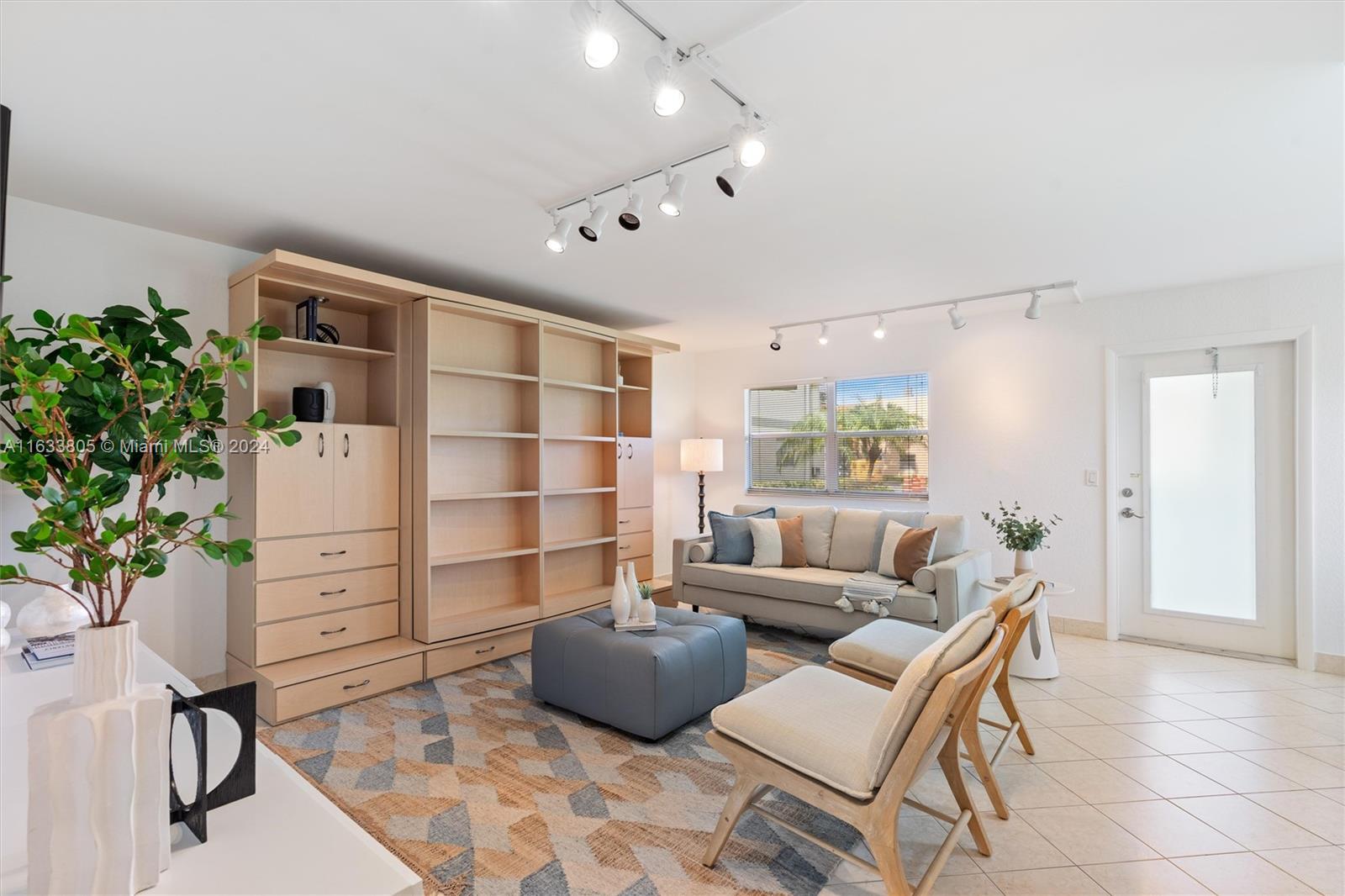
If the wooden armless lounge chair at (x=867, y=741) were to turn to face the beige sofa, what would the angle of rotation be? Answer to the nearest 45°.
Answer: approximately 45° to its right

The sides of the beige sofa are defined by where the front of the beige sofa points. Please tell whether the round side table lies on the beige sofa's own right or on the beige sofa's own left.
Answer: on the beige sofa's own left

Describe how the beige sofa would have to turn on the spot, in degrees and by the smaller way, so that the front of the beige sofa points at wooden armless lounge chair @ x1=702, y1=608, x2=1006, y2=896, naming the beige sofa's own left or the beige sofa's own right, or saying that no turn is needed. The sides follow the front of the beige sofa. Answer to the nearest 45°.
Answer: approximately 45° to the beige sofa's own left

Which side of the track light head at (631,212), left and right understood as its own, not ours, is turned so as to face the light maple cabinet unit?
right

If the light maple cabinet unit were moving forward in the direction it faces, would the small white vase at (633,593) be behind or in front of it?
in front

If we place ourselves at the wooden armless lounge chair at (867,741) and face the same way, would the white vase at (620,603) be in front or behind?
in front

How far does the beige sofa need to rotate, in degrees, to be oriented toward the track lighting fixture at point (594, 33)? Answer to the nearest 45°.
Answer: approximately 45° to its left

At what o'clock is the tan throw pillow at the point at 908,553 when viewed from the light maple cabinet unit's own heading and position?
The tan throw pillow is roughly at 11 o'clock from the light maple cabinet unit.

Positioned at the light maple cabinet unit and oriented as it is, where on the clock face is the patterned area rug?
The patterned area rug is roughly at 1 o'clock from the light maple cabinet unit.

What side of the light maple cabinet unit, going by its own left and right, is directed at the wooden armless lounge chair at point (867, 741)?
front

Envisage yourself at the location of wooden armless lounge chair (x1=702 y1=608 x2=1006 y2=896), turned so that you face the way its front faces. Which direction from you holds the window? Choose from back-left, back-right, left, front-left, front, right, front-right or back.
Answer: front-right

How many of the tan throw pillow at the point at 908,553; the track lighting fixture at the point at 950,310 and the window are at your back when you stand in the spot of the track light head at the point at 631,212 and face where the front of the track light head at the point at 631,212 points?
3

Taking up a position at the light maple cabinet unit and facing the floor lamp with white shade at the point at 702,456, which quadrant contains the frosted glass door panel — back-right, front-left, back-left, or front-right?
front-right
